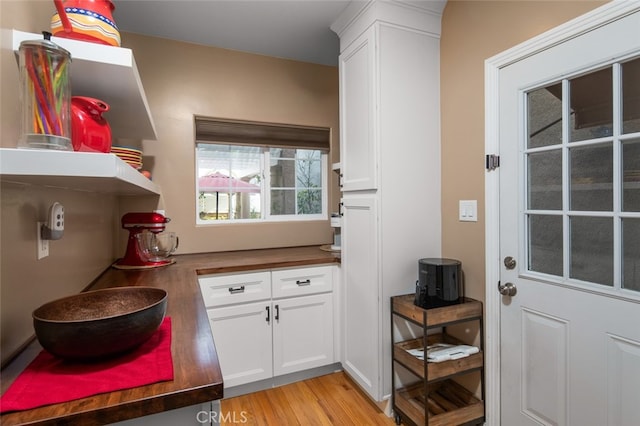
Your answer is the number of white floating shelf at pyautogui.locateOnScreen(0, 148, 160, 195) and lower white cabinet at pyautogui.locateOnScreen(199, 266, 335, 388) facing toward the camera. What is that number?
1

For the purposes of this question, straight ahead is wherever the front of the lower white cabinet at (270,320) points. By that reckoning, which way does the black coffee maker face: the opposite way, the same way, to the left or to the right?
to the right

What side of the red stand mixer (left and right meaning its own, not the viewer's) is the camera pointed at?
right

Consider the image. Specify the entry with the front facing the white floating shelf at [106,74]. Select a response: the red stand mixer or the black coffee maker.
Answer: the black coffee maker

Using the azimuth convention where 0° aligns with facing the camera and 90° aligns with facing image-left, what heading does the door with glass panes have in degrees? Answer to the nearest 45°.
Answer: approximately 45°

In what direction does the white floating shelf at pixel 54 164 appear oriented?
to the viewer's right

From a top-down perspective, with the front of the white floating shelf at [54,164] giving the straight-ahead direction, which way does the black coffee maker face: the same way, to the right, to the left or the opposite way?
the opposite way

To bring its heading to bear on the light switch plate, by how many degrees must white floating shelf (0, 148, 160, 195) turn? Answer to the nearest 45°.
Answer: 0° — it already faces it

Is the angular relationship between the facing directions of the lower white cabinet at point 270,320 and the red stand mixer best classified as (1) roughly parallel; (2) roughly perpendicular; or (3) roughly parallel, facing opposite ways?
roughly perpendicular

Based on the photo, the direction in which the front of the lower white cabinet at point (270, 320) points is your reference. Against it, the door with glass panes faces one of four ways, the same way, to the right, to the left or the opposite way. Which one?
to the right

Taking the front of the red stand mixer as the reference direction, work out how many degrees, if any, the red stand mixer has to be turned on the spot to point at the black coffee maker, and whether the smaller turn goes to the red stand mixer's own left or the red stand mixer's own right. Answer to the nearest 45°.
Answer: approximately 45° to the red stand mixer's own right

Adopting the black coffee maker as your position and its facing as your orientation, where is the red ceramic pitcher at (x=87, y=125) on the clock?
The red ceramic pitcher is roughly at 12 o'clock from the black coffee maker.

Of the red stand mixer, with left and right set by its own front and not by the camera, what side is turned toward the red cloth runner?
right
